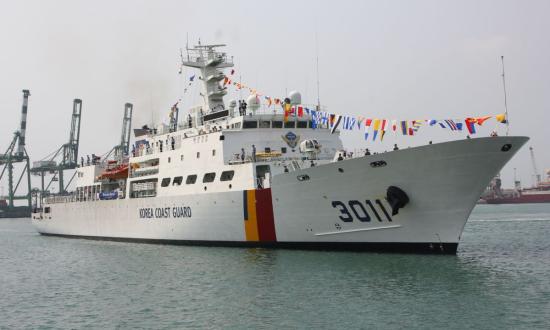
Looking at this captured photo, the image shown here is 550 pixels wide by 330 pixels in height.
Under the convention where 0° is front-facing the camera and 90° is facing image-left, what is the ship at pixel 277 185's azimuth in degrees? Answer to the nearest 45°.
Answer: approximately 315°

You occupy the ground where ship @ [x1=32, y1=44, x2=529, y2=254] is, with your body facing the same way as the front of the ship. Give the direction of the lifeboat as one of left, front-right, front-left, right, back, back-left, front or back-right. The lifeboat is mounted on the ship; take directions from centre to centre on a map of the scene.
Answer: back

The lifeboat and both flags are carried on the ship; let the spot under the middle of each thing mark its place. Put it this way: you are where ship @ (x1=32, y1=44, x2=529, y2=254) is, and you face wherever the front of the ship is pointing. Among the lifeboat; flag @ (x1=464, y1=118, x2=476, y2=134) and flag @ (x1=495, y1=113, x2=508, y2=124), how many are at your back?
1
